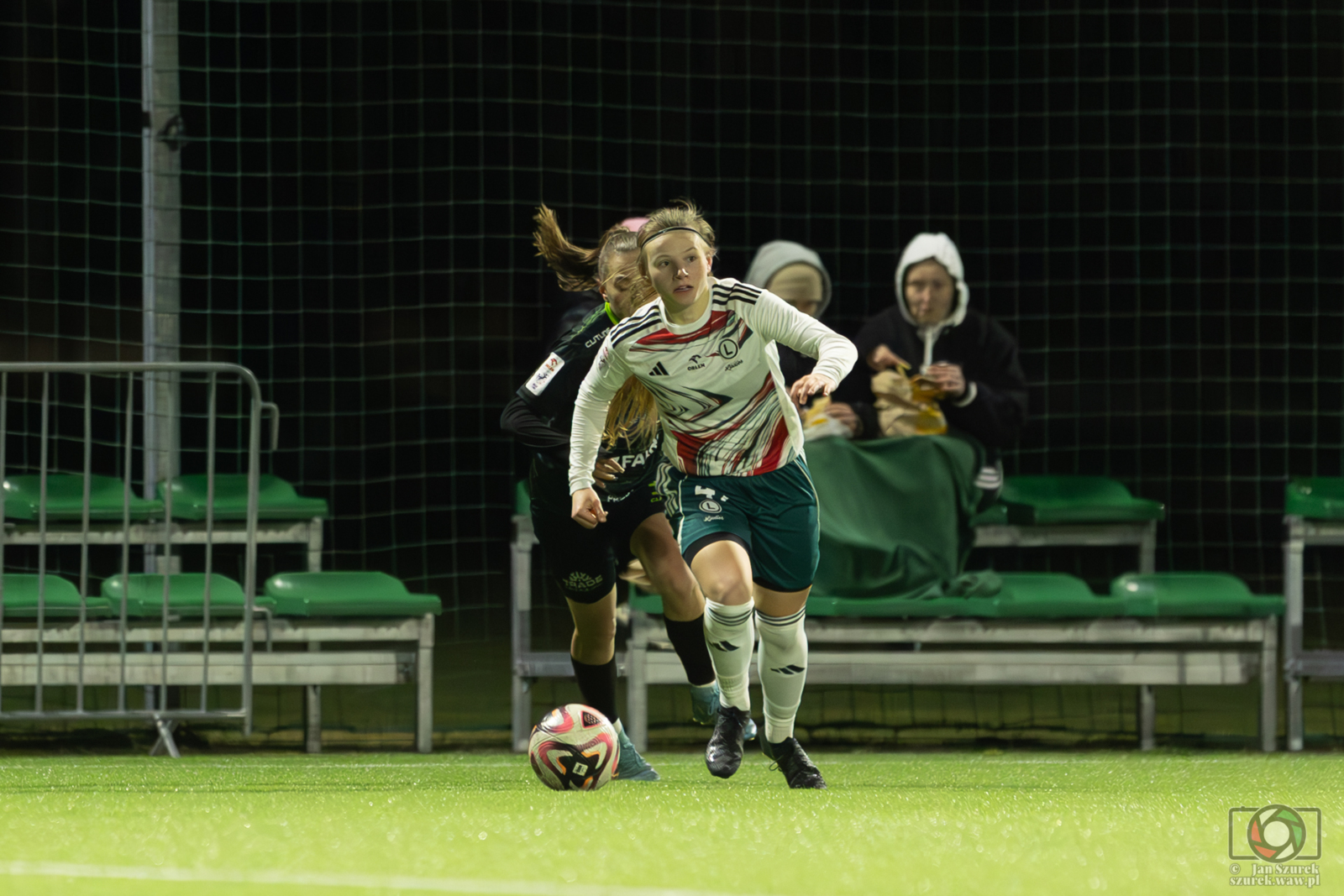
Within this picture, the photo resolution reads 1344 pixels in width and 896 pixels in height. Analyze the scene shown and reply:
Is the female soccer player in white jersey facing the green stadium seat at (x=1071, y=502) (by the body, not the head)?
no

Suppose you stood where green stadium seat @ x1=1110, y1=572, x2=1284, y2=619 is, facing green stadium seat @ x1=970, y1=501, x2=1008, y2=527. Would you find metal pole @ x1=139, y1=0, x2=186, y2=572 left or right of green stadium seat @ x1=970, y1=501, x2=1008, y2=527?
left

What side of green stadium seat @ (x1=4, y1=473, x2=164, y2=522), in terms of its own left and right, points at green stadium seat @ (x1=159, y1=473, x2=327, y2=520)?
left

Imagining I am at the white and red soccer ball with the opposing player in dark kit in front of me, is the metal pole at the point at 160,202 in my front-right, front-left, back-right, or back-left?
front-left

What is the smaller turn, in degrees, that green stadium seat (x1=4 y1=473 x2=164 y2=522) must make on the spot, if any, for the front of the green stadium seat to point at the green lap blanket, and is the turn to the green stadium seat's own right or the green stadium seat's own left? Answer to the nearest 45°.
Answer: approximately 45° to the green stadium seat's own left

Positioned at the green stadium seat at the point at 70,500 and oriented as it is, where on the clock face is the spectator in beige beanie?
The spectator in beige beanie is roughly at 10 o'clock from the green stadium seat.

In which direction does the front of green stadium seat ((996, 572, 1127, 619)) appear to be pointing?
toward the camera

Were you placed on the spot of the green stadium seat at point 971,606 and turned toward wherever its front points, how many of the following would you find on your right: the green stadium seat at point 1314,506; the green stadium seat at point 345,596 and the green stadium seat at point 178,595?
2

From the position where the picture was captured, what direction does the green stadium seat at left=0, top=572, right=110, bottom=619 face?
facing the viewer

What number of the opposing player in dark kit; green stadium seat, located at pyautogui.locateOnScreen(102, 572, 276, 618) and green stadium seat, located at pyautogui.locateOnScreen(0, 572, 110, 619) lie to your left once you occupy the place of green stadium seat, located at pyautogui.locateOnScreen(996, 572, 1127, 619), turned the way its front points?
0

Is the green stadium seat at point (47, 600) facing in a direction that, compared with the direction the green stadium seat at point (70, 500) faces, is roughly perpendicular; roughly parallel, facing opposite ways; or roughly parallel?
roughly parallel

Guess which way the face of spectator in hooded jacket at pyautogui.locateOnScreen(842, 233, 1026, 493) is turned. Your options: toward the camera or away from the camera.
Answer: toward the camera

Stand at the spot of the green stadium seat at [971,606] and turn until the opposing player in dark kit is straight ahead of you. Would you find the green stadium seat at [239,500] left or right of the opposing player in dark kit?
right

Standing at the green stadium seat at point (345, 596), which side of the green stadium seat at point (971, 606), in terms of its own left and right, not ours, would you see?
right

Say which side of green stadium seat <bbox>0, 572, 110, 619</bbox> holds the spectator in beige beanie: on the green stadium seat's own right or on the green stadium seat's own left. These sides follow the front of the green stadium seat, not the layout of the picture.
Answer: on the green stadium seat's own left

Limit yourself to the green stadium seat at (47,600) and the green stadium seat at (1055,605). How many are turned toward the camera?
2

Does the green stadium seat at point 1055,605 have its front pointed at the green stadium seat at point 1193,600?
no

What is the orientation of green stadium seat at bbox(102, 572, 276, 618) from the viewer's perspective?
toward the camera
